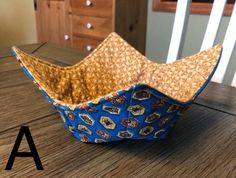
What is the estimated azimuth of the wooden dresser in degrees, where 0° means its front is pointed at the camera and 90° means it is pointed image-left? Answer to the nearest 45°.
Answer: approximately 45°

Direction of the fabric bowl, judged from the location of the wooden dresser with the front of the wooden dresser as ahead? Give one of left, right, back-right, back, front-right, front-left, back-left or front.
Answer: front-left
